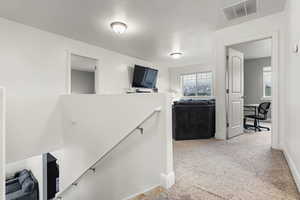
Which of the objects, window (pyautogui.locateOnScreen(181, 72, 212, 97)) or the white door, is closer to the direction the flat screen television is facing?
the white door

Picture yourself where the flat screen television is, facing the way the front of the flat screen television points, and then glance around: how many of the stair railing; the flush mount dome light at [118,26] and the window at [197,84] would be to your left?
1

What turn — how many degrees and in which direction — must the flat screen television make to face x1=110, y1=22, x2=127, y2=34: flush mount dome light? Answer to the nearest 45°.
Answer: approximately 45° to its right

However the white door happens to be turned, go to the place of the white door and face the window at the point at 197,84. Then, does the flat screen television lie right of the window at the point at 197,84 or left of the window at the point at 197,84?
left

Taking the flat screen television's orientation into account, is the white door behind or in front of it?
in front

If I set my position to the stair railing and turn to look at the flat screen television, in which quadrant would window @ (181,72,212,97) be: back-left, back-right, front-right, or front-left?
front-right

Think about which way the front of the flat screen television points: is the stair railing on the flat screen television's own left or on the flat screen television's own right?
on the flat screen television's own right

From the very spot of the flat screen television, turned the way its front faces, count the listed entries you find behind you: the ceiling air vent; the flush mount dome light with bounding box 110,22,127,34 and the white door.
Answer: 0

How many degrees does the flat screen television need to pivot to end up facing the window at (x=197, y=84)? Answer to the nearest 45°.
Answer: approximately 90° to its left

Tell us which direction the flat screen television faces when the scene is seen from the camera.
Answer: facing the viewer and to the right of the viewer

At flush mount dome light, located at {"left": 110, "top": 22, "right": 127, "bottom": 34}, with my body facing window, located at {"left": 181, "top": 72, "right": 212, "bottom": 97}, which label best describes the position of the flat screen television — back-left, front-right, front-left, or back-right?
front-left

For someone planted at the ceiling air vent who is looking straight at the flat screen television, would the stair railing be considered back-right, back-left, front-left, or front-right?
front-left

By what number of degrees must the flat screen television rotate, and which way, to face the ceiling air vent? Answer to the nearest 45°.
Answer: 0° — it already faces it
